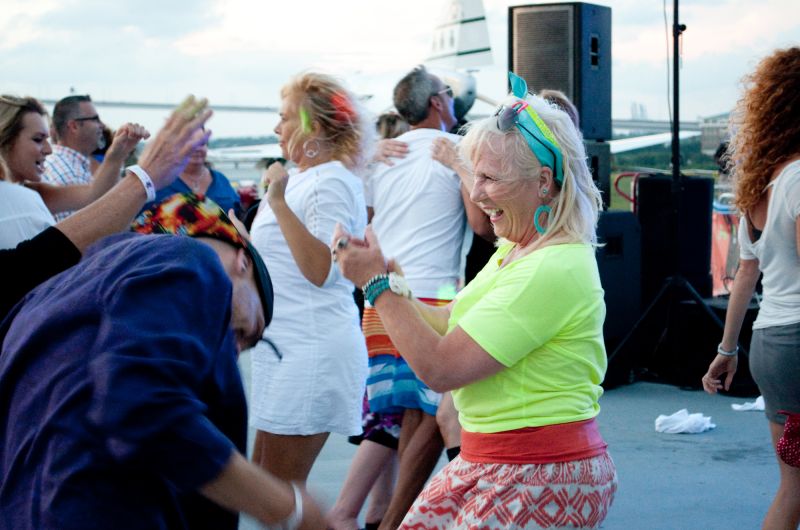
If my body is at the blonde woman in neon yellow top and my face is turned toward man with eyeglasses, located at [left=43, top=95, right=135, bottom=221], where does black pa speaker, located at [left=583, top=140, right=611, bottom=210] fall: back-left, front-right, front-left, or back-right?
front-right

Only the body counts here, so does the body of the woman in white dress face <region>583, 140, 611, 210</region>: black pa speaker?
no

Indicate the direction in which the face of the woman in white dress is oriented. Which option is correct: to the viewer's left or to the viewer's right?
to the viewer's left

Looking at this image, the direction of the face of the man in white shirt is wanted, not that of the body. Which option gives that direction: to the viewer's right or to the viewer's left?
to the viewer's right

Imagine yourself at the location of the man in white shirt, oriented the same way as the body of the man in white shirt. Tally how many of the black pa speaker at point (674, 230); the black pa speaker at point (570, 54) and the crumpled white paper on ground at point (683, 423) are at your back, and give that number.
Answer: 0

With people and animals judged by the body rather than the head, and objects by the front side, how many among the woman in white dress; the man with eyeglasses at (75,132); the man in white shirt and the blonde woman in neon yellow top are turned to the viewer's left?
2

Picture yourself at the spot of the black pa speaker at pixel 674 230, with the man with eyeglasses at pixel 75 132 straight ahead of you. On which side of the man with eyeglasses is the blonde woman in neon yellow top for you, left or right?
left

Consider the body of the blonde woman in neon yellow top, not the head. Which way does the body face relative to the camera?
to the viewer's left

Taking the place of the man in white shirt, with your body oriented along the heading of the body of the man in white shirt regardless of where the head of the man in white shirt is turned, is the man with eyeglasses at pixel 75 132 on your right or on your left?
on your left

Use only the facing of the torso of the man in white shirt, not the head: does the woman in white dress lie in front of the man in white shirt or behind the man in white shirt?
behind

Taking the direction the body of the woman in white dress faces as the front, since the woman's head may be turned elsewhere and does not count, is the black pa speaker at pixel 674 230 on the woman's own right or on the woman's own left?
on the woman's own right

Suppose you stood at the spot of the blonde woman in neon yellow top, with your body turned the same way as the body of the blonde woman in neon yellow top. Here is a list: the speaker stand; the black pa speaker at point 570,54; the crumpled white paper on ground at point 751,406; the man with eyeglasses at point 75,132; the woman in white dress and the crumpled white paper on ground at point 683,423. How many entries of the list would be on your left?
0

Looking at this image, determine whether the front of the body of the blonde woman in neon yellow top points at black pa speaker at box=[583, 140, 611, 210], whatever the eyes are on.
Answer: no

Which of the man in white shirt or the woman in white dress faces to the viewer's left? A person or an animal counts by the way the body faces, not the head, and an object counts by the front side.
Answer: the woman in white dress
